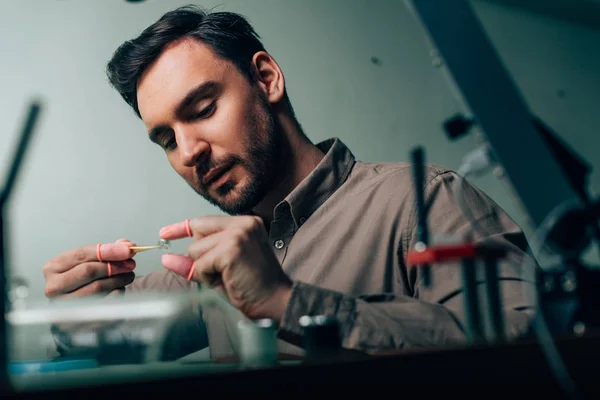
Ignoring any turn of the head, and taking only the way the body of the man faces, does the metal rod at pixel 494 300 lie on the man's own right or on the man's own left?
on the man's own left

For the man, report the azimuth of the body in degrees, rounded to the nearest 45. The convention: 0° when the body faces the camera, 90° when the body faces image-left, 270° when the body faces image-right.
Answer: approximately 45°
